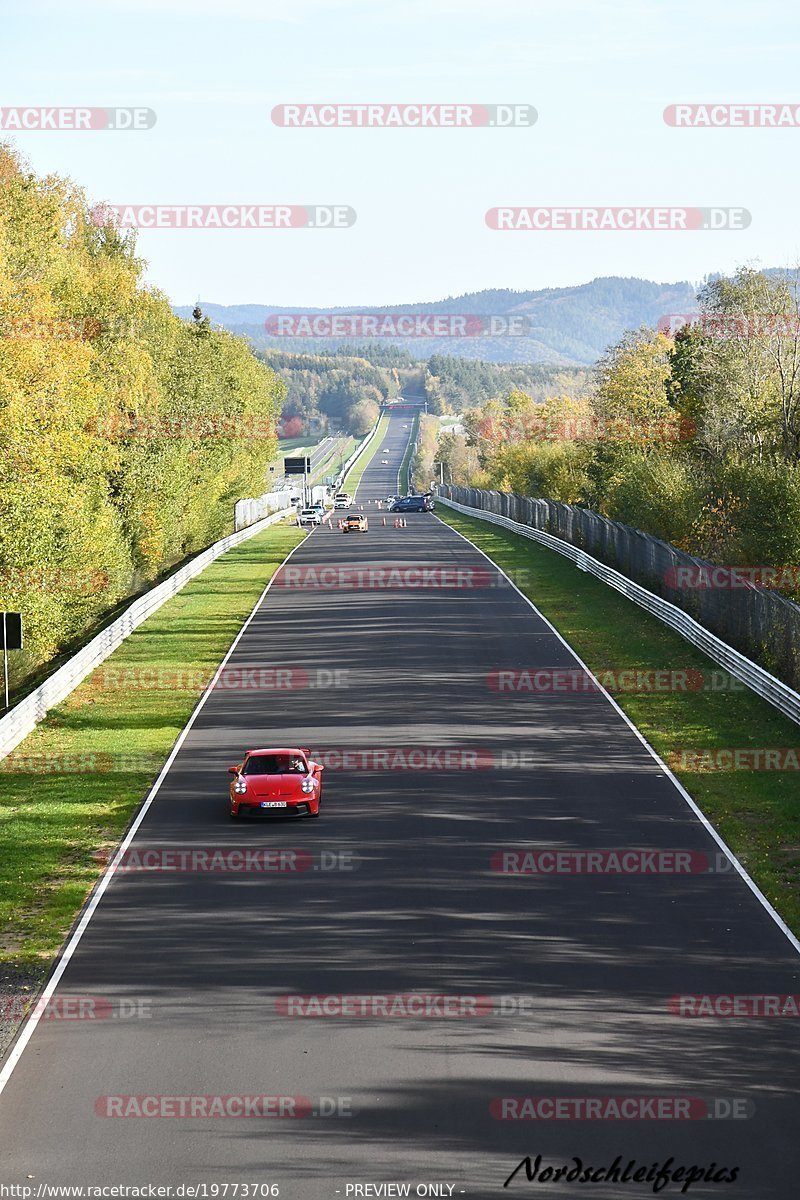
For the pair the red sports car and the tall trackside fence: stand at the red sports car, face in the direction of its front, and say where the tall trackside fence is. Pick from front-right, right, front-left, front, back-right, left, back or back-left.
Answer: back-left

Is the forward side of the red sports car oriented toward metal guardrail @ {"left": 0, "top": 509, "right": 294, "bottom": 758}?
no

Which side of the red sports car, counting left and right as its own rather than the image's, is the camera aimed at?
front

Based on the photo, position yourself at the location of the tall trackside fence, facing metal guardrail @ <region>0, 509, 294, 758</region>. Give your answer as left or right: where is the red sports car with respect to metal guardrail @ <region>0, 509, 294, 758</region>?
left

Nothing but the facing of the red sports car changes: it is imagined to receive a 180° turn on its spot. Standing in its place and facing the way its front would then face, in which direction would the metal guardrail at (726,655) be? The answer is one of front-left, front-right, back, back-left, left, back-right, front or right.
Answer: front-right
